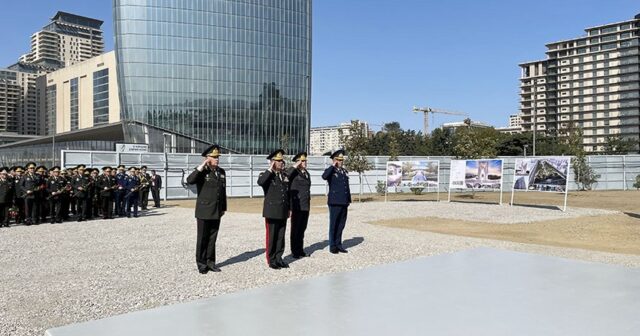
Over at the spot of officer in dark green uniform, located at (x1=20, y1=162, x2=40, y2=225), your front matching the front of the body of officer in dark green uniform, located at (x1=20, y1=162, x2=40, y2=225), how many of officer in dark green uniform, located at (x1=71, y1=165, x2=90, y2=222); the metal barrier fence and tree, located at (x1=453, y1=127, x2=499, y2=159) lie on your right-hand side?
0

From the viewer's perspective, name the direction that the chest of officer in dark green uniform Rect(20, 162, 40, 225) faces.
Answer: toward the camera

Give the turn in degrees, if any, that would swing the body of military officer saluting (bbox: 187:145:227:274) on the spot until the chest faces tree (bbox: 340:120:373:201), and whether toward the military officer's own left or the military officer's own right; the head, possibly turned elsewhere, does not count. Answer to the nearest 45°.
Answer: approximately 90° to the military officer's own left

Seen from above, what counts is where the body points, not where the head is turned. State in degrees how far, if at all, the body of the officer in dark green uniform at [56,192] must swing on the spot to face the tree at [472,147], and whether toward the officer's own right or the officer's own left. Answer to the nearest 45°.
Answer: approximately 90° to the officer's own left

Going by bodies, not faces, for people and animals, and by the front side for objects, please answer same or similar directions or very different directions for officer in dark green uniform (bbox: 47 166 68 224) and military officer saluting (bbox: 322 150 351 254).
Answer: same or similar directions

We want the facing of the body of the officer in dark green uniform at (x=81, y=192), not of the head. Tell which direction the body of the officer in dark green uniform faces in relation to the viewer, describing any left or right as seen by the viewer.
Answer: facing the viewer

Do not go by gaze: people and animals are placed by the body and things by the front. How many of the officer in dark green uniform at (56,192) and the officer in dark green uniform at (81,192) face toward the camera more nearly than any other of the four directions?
2

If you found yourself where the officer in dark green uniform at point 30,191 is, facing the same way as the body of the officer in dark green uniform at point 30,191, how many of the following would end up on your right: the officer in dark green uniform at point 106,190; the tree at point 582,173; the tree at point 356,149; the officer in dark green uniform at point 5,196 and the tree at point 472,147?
1

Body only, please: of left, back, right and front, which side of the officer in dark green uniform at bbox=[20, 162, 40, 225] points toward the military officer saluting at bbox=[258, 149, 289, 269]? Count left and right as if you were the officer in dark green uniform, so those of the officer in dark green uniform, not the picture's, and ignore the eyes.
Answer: front

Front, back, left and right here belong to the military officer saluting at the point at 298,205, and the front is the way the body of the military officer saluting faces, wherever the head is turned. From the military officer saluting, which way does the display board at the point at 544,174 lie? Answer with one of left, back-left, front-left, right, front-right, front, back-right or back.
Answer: left

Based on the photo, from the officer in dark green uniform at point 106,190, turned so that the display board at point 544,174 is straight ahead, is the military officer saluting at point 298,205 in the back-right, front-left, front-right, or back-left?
front-right

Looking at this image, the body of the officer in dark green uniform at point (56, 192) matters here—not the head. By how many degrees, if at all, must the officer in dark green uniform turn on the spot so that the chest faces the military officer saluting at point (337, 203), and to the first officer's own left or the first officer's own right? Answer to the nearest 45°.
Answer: approximately 45° to the first officer's own left
